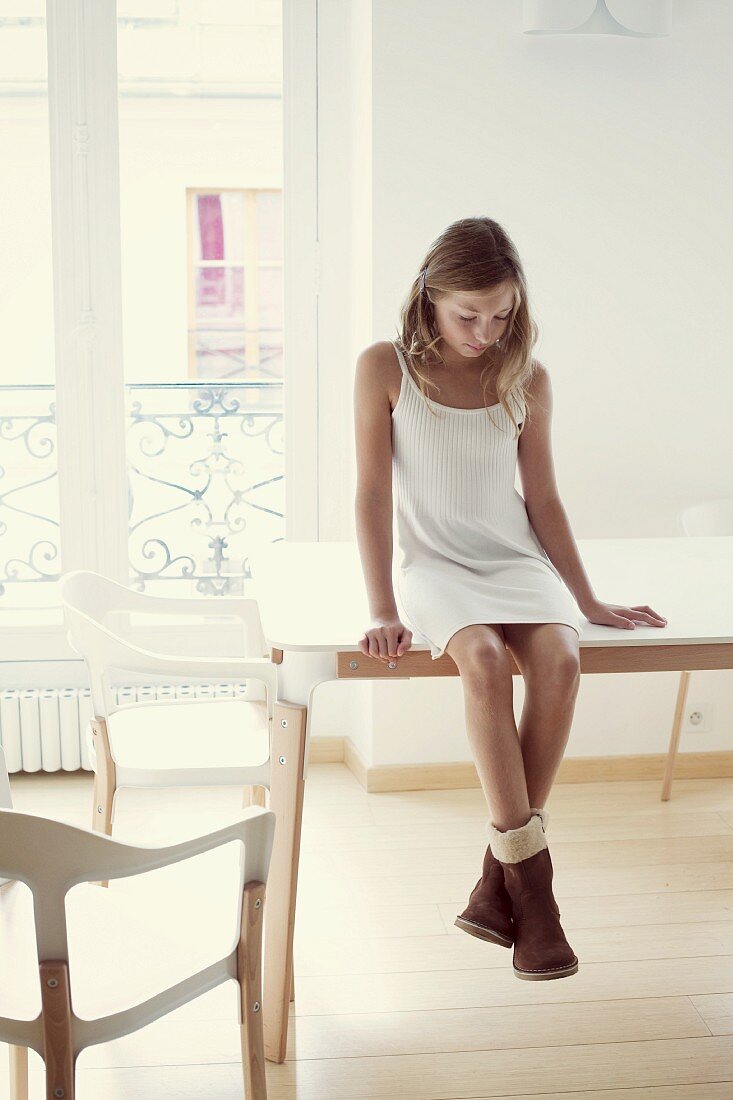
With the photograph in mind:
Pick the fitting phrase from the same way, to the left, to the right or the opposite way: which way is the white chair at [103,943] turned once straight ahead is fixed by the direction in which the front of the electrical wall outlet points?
the opposite way

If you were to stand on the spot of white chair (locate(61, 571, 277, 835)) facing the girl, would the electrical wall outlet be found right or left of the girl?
left

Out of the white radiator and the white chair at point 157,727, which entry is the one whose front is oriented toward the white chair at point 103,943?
the white radiator

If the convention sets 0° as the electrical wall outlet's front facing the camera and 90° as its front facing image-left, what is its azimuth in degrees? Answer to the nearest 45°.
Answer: approximately 0°

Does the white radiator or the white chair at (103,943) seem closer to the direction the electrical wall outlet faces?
the white chair

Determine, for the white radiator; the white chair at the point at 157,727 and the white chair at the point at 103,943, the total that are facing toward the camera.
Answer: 1

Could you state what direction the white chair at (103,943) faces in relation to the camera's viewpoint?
facing away from the viewer and to the right of the viewer

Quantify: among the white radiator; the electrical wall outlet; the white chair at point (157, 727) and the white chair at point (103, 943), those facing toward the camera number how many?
2

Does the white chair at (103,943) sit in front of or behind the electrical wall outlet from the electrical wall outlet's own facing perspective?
in front

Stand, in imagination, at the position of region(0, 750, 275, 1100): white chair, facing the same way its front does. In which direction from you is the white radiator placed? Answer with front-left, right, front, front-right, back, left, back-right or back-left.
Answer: front-left
